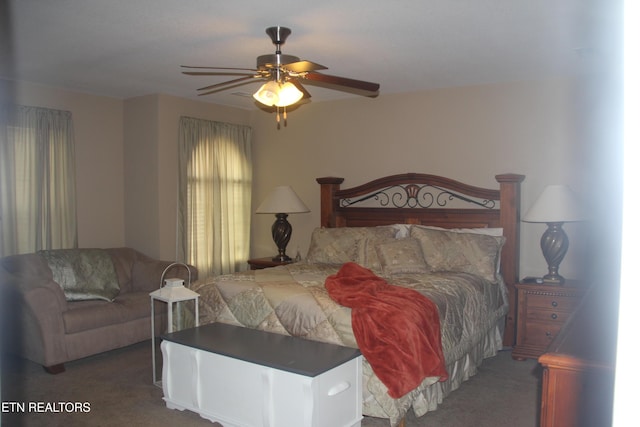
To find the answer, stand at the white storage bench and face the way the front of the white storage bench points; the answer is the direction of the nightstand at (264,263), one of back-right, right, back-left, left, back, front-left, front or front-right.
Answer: back-right

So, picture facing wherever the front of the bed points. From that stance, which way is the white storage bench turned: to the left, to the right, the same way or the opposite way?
the same way

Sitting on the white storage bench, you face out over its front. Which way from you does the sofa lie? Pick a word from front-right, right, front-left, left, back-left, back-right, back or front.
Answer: right

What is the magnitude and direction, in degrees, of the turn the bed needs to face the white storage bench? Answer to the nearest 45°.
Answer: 0° — it already faces it

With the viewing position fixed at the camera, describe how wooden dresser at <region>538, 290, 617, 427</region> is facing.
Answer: facing to the left of the viewer

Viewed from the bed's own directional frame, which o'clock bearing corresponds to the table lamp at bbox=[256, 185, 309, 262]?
The table lamp is roughly at 3 o'clock from the bed.

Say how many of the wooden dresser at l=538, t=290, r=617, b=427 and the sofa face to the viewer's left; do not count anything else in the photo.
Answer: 1

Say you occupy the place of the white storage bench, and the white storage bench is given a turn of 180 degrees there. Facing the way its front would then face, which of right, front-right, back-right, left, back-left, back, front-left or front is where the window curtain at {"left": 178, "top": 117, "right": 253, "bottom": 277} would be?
front-left

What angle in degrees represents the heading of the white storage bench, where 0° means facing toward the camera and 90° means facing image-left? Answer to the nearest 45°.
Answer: approximately 45°

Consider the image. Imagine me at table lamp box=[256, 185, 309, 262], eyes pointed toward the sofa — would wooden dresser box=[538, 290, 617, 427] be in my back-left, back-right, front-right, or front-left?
front-left

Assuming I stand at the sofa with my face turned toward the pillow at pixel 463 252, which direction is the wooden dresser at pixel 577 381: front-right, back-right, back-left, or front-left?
front-right

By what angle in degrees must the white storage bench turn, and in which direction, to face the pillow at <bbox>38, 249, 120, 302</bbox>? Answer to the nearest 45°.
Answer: approximately 90° to its right

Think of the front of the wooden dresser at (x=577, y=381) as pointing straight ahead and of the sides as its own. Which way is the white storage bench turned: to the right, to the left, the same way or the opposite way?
to the left
